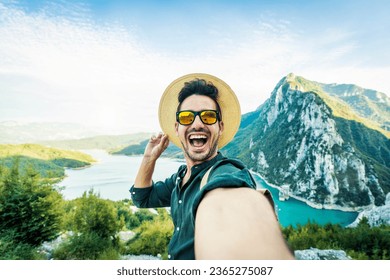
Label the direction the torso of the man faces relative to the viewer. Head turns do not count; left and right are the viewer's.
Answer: facing the viewer and to the left of the viewer

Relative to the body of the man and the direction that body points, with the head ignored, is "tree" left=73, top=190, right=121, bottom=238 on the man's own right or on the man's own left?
on the man's own right

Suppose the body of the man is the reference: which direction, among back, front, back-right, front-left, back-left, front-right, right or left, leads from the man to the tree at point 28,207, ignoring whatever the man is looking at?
right

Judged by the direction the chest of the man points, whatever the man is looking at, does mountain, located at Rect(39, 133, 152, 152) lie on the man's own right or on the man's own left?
on the man's own right

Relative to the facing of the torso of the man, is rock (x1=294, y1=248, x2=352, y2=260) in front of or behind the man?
behind

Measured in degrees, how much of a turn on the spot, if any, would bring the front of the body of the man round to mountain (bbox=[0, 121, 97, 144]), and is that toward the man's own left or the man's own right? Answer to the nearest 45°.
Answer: approximately 90° to the man's own right
